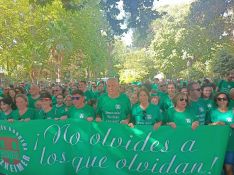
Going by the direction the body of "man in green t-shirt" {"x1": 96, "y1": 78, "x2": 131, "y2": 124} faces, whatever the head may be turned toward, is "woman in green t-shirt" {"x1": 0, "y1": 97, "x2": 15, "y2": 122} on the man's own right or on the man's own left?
on the man's own right

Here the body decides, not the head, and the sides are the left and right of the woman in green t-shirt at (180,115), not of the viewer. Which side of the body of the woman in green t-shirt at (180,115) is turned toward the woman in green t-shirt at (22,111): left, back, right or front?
right

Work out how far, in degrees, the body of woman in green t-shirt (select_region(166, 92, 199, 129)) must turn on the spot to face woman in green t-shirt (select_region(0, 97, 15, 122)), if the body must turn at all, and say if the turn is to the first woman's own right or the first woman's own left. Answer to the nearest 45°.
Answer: approximately 90° to the first woman's own right

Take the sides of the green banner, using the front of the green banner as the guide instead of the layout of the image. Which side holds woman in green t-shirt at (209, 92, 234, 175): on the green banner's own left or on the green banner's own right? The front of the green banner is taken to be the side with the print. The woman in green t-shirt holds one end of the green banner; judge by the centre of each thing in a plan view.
on the green banner's own left

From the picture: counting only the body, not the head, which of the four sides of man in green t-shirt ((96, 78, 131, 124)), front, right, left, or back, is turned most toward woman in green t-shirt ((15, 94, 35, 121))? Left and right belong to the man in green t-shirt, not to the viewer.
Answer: right

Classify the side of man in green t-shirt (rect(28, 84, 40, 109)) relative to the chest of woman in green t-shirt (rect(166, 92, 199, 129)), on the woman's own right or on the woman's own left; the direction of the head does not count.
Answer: on the woman's own right

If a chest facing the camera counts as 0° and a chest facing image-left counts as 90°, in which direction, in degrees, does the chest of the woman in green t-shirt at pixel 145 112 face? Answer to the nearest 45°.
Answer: approximately 0°

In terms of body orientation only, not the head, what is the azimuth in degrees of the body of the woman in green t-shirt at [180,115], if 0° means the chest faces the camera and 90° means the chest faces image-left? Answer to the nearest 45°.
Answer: approximately 0°
